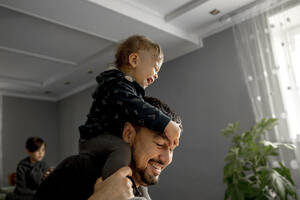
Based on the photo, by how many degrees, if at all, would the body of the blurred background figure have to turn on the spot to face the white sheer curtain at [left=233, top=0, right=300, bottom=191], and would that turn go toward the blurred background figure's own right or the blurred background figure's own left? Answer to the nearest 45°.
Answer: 0° — they already face it

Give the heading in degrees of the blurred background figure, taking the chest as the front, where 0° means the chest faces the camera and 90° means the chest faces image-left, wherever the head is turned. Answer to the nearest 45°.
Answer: approximately 315°
